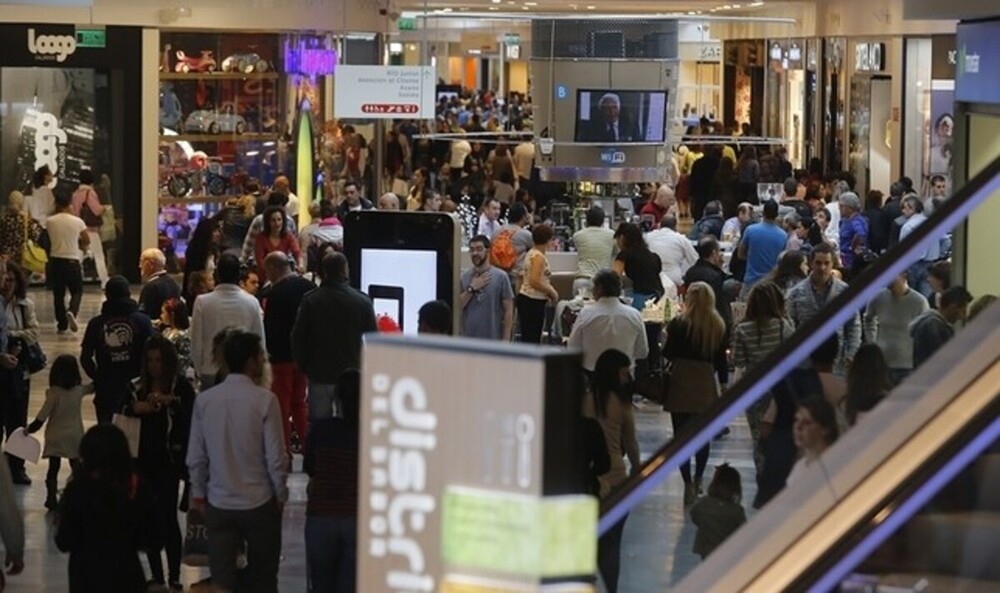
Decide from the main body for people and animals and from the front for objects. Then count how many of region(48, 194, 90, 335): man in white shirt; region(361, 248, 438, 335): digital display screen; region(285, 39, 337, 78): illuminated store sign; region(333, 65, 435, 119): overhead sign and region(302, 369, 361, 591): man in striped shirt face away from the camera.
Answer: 2

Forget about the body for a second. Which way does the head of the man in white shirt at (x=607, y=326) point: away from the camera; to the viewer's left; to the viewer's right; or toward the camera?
away from the camera

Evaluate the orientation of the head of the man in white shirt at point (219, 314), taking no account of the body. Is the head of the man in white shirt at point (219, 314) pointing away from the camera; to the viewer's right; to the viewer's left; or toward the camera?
away from the camera

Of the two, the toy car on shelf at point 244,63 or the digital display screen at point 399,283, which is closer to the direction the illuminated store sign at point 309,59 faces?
the digital display screen

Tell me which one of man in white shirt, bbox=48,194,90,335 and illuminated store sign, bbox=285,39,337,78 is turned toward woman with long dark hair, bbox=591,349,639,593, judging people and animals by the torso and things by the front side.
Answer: the illuminated store sign

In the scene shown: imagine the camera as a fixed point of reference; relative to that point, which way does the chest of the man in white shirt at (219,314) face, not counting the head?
away from the camera

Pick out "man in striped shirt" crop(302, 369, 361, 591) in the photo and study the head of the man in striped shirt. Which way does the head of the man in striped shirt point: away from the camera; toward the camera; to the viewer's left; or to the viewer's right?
away from the camera

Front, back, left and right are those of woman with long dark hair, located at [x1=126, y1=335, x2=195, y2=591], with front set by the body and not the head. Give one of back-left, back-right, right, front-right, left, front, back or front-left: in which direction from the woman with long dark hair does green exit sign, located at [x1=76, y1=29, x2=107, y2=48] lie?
back

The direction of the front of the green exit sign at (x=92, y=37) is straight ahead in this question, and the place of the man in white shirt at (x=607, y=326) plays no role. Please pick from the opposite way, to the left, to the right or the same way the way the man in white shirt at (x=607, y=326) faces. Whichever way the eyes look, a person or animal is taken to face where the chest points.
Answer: the opposite way

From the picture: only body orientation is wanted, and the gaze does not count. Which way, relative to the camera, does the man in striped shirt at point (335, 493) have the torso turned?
away from the camera

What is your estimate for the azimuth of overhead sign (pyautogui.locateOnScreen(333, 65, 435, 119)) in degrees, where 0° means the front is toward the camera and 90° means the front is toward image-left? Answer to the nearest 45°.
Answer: approximately 0°
